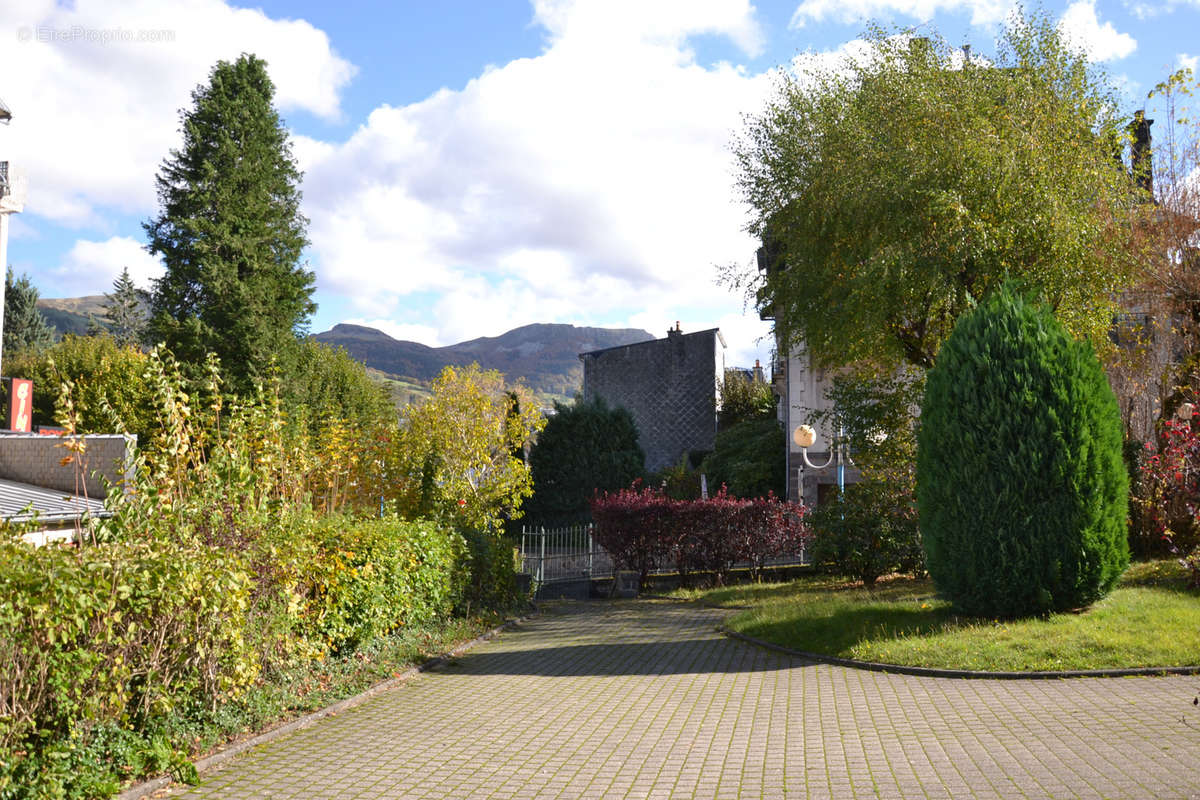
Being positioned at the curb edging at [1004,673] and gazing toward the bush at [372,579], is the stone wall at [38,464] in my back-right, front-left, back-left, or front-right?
front-right

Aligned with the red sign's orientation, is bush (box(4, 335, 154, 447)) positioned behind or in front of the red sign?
behind

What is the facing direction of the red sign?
toward the camera

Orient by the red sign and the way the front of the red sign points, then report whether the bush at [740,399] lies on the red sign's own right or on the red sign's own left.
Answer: on the red sign's own left

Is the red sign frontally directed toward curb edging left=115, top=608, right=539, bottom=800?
yes

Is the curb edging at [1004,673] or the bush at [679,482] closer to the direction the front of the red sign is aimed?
the curb edging

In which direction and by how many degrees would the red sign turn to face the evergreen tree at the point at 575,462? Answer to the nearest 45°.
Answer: approximately 90° to its left

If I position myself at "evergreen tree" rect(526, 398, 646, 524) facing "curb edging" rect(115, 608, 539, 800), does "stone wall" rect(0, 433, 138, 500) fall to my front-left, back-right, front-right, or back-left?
front-right

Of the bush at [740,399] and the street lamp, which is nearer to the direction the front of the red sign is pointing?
the street lamp
